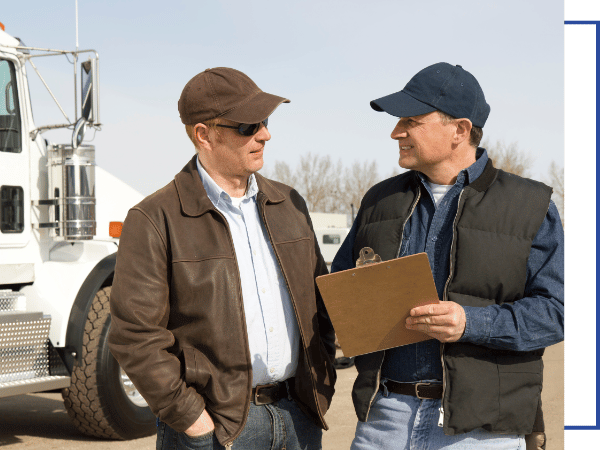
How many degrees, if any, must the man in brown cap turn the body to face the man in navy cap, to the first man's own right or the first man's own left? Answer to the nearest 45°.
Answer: approximately 45° to the first man's own left

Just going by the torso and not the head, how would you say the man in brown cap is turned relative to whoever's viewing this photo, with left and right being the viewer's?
facing the viewer and to the right of the viewer

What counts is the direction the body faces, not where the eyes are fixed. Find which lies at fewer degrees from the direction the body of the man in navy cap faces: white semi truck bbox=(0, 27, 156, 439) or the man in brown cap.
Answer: the man in brown cap

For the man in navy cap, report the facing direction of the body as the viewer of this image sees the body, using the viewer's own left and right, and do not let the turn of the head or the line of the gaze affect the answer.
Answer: facing the viewer and to the left of the viewer

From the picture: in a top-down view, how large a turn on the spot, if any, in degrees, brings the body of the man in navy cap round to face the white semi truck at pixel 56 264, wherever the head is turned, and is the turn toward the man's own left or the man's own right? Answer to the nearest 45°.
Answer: approximately 90° to the man's own right

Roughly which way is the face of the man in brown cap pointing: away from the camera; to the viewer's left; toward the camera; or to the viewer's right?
to the viewer's right

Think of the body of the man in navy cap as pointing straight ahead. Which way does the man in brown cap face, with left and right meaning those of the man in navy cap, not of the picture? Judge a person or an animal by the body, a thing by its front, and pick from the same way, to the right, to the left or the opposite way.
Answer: to the left

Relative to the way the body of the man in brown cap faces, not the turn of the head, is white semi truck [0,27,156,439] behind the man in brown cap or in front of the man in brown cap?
behind

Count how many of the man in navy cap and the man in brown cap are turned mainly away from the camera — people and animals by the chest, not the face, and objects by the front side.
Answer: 0

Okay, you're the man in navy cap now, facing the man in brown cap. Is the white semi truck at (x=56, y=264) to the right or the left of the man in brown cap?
right

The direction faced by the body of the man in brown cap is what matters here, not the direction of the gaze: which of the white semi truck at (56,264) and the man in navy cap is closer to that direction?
the man in navy cap

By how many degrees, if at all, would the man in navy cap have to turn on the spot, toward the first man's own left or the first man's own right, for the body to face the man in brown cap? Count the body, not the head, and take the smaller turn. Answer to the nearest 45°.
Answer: approximately 45° to the first man's own right
